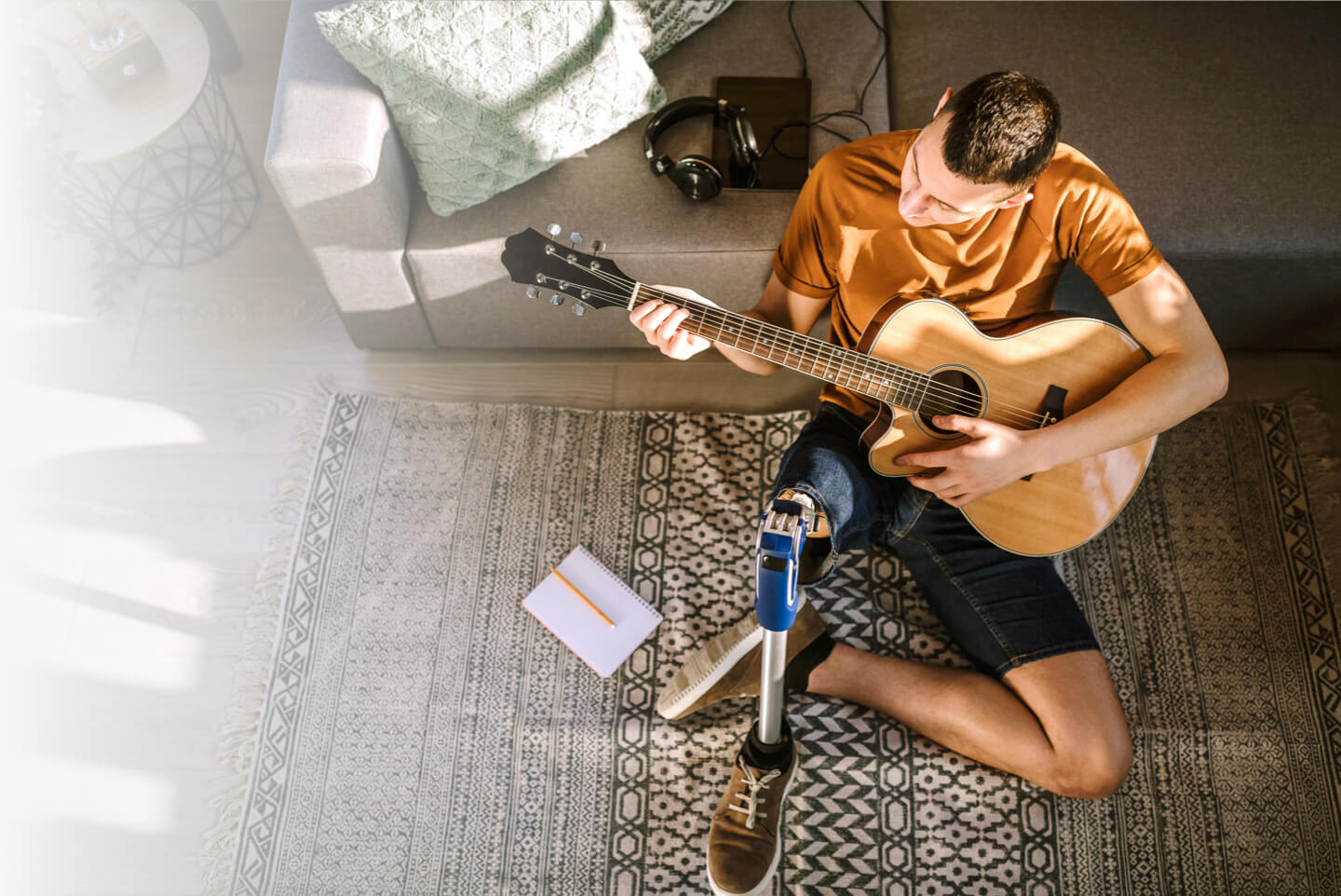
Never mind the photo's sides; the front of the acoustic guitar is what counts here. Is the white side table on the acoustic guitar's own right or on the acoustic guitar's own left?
on the acoustic guitar's own right

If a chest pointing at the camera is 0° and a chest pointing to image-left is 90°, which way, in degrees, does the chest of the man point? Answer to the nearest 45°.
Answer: approximately 0°

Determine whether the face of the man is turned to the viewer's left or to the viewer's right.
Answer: to the viewer's left

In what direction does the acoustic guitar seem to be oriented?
toward the camera

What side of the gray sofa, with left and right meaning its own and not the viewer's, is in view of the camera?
front

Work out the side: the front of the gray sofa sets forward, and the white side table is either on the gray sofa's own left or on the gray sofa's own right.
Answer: on the gray sofa's own right
